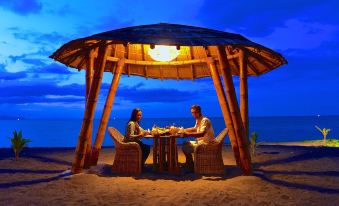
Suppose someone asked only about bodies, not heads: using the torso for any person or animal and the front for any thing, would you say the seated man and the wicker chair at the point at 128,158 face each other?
yes

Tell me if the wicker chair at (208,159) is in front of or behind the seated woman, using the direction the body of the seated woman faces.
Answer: in front

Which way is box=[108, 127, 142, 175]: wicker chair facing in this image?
to the viewer's right

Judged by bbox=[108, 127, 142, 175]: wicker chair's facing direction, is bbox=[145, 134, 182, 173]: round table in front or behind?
in front

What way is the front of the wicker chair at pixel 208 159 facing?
to the viewer's left

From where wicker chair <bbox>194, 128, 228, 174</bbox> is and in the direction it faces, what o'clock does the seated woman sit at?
The seated woman is roughly at 12 o'clock from the wicker chair.

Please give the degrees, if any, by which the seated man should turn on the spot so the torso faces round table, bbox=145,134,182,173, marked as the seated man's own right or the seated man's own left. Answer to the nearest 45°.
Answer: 0° — they already face it

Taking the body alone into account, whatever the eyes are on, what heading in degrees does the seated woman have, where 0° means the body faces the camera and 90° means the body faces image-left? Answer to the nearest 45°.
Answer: approximately 270°

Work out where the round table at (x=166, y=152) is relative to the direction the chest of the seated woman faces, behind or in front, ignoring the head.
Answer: in front

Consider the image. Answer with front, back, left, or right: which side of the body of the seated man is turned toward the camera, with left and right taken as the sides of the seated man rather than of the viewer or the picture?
left
